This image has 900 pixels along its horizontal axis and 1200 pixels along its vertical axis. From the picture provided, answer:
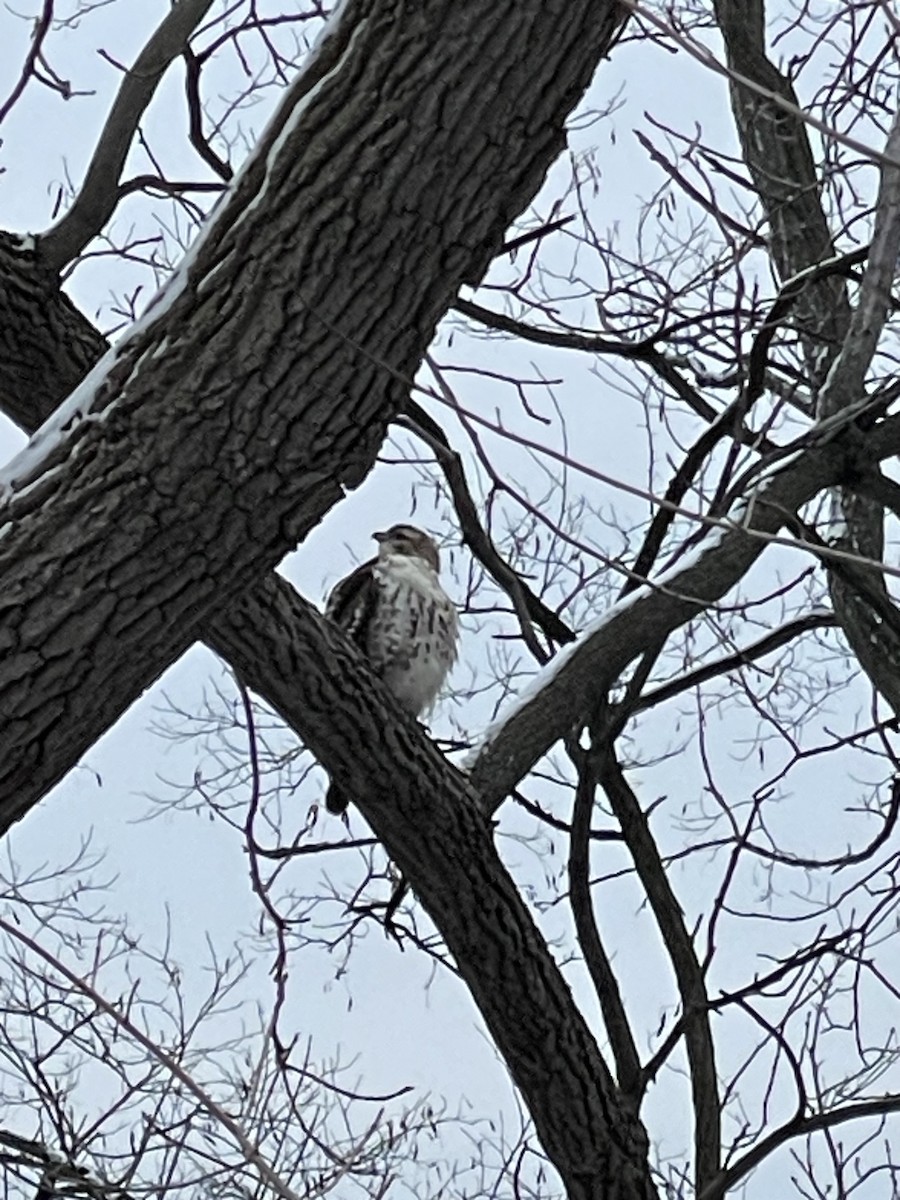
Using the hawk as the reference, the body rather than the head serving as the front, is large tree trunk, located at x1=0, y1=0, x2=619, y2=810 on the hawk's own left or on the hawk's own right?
on the hawk's own right

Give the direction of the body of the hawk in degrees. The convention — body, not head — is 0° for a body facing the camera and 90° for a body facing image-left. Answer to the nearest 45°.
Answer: approximately 315°
